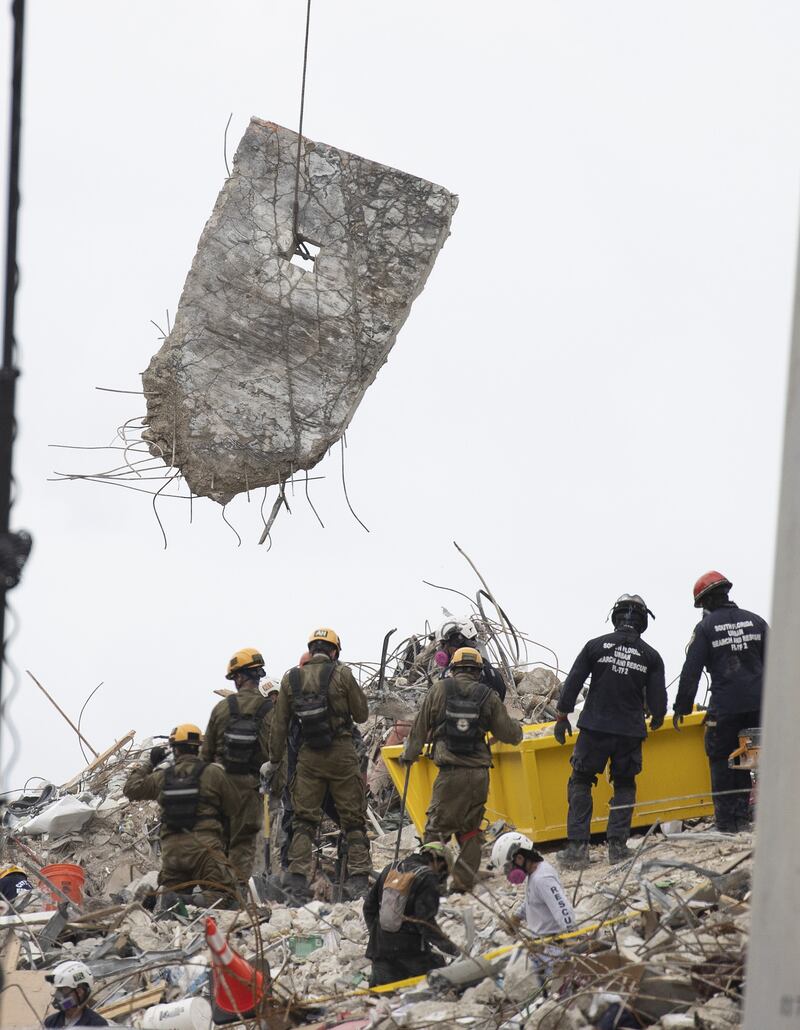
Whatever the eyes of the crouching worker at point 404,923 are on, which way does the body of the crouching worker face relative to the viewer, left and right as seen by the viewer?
facing away from the viewer and to the right of the viewer

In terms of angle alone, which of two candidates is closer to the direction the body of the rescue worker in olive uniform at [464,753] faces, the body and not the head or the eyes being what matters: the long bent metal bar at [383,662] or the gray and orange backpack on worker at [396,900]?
the long bent metal bar

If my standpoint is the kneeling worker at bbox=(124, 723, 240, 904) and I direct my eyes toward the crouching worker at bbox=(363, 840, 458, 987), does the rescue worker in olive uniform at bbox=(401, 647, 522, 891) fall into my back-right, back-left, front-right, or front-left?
front-left

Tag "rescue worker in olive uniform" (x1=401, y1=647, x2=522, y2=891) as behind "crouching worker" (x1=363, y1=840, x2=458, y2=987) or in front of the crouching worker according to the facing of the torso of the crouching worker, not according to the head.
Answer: in front

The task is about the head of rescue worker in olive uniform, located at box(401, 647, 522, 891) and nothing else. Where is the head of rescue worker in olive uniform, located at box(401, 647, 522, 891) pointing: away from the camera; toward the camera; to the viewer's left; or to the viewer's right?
away from the camera

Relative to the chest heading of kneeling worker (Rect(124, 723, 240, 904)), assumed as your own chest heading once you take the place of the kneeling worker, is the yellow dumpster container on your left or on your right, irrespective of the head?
on your right

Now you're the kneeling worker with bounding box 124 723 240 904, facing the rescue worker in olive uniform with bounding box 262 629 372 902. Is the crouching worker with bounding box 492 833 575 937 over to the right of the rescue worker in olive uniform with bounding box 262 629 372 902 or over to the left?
right

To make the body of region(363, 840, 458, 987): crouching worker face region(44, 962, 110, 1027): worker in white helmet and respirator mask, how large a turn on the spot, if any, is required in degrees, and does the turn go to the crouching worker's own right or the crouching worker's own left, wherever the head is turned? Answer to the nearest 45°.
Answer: approximately 135° to the crouching worker's own left

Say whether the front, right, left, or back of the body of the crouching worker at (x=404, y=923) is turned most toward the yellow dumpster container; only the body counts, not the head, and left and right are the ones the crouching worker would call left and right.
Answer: front

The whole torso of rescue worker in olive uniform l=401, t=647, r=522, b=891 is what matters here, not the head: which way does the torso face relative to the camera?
away from the camera

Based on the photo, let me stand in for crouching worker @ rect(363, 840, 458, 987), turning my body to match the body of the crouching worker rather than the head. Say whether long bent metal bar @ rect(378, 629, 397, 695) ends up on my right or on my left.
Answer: on my left

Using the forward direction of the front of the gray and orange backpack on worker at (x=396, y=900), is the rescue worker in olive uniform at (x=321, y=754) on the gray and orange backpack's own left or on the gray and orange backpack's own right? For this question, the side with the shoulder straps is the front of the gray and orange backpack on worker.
on the gray and orange backpack's own left

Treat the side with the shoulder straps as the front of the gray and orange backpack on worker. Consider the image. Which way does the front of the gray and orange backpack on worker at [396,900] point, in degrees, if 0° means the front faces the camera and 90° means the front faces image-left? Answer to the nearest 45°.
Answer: approximately 225°

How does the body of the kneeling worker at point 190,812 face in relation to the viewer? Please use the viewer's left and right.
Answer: facing away from the viewer

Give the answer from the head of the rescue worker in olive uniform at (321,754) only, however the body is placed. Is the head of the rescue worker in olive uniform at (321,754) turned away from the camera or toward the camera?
away from the camera
